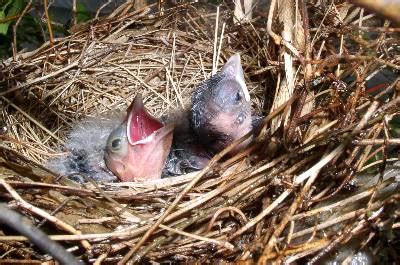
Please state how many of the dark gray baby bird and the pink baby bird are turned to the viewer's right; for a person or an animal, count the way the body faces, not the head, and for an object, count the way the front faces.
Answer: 2

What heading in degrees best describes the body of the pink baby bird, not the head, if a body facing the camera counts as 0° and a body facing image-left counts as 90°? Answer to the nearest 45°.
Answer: approximately 270°

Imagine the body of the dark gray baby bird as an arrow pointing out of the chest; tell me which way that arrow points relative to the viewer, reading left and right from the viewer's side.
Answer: facing to the right of the viewer

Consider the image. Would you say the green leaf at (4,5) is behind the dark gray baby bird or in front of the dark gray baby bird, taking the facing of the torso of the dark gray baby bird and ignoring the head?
behind

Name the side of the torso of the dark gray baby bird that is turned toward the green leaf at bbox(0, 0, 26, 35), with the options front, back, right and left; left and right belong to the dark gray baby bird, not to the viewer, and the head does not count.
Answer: back

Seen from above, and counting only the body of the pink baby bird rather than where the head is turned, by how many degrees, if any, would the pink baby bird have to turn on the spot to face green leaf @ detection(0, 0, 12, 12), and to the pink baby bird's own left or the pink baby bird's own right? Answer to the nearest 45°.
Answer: approximately 135° to the pink baby bird's own left
